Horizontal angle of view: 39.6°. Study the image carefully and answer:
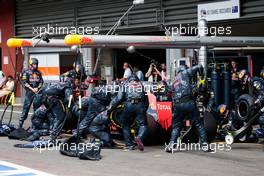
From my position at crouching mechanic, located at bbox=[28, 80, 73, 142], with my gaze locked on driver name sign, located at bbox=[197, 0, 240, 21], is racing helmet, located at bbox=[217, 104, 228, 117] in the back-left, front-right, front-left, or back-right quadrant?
front-right

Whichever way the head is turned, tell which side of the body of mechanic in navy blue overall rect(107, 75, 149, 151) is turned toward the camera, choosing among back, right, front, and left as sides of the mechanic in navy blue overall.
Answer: back

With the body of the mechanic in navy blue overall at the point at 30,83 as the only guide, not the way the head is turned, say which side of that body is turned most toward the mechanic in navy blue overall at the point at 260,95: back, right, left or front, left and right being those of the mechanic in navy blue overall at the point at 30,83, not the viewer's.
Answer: front

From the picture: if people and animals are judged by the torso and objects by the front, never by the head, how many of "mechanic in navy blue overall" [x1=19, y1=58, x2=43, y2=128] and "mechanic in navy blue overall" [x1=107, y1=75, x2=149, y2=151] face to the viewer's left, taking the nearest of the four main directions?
0

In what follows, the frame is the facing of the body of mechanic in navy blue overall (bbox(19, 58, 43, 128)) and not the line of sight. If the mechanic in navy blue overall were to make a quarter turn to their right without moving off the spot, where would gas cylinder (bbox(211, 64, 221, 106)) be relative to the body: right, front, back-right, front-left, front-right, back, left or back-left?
back-left

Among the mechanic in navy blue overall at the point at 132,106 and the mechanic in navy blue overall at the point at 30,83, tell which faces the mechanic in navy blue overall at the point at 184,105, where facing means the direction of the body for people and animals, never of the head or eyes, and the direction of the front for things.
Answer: the mechanic in navy blue overall at the point at 30,83

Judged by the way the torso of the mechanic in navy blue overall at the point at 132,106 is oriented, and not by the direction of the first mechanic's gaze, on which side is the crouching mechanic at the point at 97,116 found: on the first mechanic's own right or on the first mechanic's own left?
on the first mechanic's own left

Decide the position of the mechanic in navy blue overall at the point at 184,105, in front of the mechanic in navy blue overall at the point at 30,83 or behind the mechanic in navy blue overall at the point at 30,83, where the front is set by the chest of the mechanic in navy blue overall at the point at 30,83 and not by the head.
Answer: in front

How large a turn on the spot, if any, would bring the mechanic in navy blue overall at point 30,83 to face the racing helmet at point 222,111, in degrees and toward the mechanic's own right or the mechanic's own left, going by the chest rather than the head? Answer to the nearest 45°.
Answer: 0° — they already face it

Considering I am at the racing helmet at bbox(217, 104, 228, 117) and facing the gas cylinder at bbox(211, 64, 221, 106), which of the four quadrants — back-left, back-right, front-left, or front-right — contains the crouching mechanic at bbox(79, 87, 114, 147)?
back-left

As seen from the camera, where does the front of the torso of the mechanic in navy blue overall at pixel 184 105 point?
away from the camera
